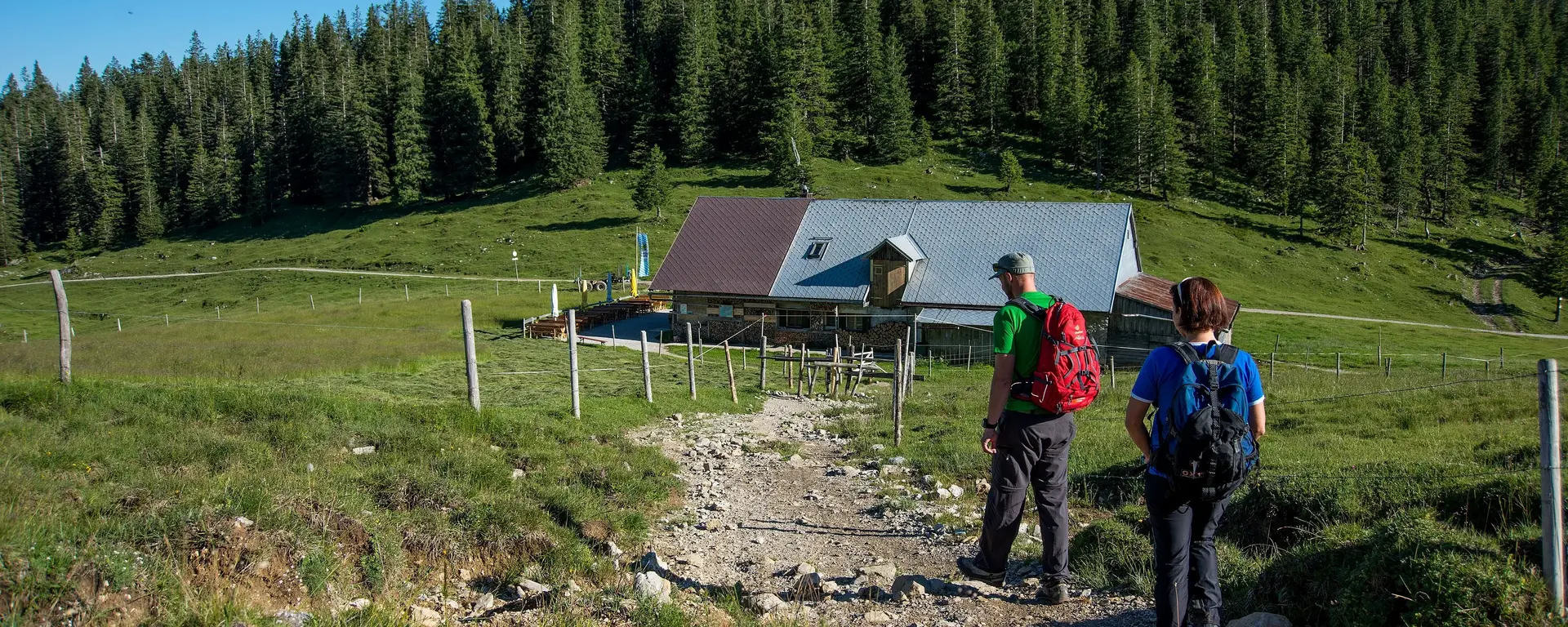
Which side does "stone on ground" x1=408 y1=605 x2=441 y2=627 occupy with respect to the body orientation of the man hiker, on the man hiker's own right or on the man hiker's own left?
on the man hiker's own left

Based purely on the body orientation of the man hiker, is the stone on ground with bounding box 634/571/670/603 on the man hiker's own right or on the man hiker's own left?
on the man hiker's own left

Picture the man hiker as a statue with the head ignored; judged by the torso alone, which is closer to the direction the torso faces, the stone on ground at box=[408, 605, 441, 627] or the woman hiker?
the stone on ground

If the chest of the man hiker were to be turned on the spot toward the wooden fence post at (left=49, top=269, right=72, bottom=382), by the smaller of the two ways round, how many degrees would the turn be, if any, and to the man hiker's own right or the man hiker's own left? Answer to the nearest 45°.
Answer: approximately 45° to the man hiker's own left

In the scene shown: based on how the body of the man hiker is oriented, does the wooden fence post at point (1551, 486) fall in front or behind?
behind

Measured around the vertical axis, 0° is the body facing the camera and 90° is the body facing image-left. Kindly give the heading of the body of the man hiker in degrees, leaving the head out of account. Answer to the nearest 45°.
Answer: approximately 135°

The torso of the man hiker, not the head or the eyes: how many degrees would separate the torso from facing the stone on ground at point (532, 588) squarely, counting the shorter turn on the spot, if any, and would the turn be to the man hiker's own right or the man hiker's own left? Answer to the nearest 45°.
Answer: approximately 45° to the man hiker's own left

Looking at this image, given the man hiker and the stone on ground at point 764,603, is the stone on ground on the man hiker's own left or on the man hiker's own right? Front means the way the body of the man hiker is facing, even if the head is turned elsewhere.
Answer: on the man hiker's own left

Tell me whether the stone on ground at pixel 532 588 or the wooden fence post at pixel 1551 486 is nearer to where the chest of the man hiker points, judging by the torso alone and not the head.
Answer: the stone on ground
